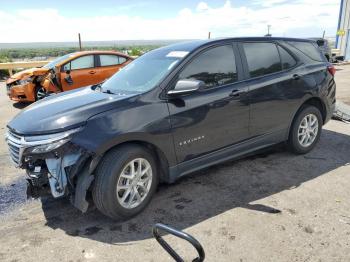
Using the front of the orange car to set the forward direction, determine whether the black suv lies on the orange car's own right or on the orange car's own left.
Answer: on the orange car's own left

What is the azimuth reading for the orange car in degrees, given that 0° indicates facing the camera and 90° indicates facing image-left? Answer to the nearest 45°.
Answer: approximately 45°

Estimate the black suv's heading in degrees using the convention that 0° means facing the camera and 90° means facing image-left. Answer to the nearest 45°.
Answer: approximately 45°

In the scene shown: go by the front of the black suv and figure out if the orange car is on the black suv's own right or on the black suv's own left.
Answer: on the black suv's own right
